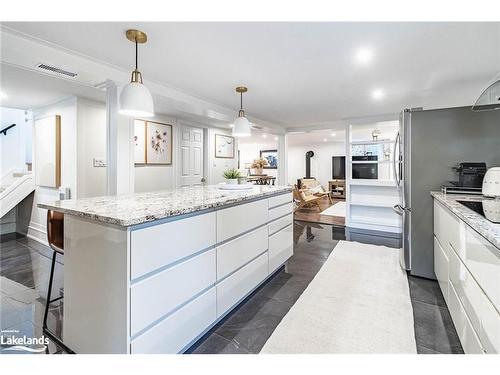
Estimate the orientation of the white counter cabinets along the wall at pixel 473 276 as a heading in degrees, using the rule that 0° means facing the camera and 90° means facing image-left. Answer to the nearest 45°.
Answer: approximately 90°

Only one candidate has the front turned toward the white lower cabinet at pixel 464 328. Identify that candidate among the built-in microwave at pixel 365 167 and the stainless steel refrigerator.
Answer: the built-in microwave

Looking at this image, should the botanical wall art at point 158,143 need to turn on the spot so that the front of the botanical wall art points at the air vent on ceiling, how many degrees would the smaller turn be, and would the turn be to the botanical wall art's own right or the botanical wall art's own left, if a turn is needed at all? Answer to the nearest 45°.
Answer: approximately 45° to the botanical wall art's own right

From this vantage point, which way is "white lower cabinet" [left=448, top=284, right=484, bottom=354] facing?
to the viewer's left

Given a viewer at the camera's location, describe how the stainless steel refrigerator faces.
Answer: facing to the left of the viewer
